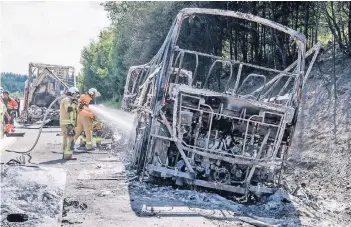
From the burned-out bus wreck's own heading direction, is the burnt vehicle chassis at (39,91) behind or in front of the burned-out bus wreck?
in front

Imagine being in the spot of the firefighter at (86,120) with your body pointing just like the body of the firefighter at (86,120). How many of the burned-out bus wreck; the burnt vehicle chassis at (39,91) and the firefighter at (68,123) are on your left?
1

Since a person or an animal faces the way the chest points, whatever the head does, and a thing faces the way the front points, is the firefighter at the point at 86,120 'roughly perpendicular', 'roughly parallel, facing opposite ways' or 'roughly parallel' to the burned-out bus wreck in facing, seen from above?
roughly perpendicular

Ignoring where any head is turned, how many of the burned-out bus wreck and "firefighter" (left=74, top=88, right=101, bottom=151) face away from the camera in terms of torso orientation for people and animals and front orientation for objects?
1

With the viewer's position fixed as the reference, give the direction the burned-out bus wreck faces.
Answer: facing away from the viewer

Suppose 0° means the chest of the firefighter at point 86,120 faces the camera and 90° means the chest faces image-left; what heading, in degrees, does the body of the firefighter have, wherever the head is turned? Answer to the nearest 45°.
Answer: approximately 270°

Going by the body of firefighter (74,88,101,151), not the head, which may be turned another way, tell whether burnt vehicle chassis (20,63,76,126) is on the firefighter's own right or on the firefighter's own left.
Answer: on the firefighter's own left

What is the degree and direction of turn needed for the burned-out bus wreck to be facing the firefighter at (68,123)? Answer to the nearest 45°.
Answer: approximately 135° to its left
